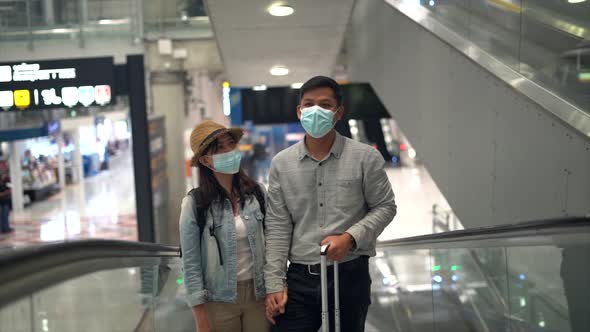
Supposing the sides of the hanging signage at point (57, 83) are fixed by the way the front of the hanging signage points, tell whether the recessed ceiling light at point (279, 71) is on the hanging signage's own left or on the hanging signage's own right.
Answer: on the hanging signage's own left

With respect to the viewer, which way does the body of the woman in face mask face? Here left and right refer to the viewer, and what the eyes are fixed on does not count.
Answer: facing the viewer and to the right of the viewer

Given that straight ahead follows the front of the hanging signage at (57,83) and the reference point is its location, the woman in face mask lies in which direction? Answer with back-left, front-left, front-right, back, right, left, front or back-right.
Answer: front

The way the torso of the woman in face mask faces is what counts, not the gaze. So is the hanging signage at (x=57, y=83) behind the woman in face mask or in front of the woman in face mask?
behind

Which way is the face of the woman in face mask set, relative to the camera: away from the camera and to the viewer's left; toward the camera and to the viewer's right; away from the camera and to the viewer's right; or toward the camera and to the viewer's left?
toward the camera and to the viewer's right

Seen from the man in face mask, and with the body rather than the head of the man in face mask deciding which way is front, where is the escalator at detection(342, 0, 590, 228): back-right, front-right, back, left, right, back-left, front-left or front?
back-left

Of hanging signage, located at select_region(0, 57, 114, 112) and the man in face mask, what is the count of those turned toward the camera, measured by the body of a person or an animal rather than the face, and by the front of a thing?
2

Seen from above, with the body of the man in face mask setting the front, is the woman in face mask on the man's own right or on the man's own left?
on the man's own right

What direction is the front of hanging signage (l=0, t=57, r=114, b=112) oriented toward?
toward the camera

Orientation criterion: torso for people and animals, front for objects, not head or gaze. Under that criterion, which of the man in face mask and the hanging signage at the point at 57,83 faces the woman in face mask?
the hanging signage

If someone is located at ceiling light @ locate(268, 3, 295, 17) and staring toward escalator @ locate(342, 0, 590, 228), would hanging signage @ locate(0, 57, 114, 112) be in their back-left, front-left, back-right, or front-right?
back-right

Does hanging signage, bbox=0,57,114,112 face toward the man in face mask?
yes
